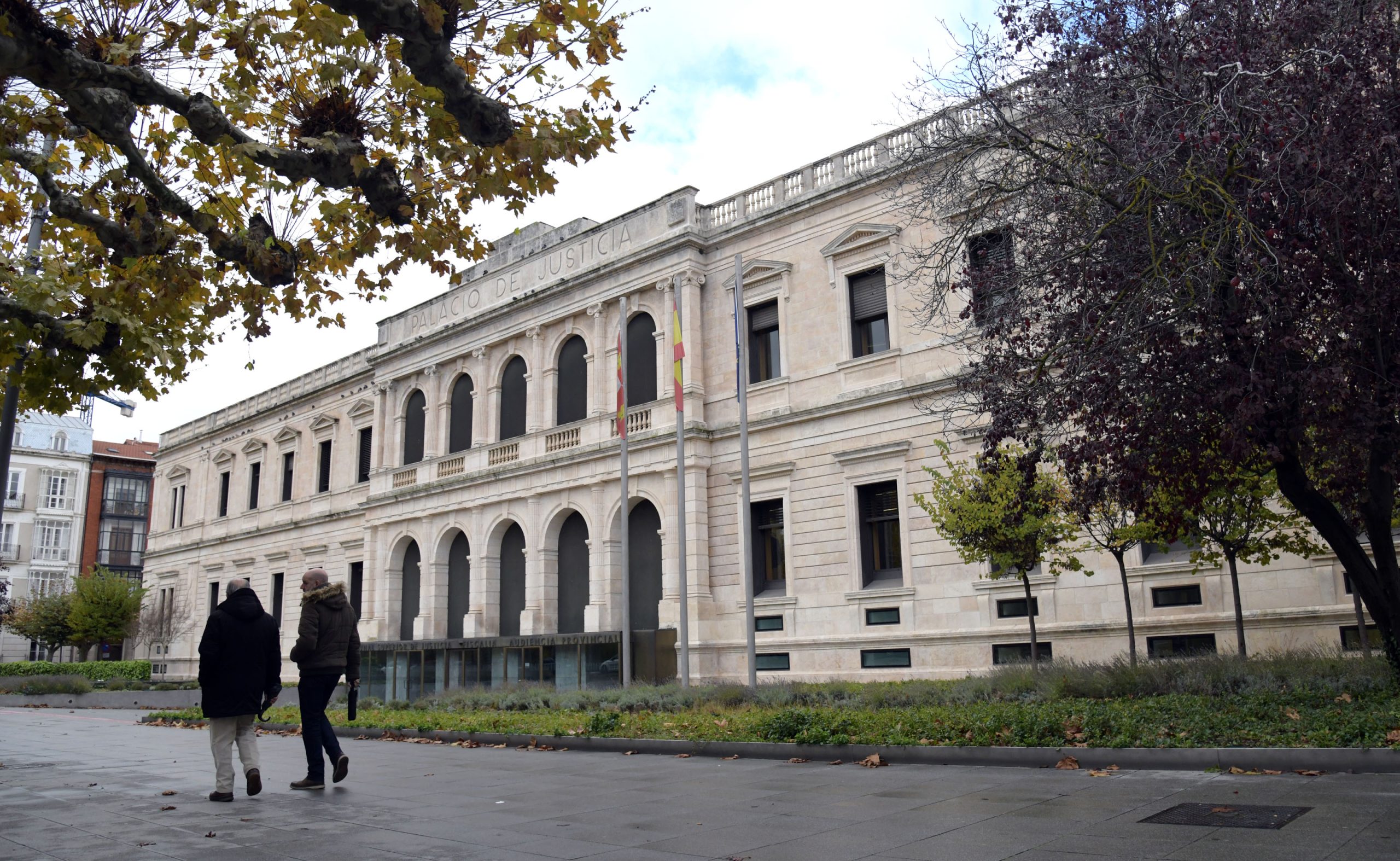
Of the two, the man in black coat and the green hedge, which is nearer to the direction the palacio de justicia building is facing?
the man in black coat

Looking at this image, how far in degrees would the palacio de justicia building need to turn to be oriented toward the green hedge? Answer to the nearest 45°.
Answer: approximately 90° to its right

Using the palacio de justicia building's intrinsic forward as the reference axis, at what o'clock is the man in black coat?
The man in black coat is roughly at 11 o'clock from the palacio de justicia building.

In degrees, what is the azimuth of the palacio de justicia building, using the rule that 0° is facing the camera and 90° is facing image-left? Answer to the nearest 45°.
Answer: approximately 45°

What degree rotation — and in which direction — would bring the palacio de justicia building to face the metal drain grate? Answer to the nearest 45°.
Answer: approximately 45° to its left

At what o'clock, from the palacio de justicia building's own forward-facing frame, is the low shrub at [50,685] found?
The low shrub is roughly at 2 o'clock from the palacio de justicia building.

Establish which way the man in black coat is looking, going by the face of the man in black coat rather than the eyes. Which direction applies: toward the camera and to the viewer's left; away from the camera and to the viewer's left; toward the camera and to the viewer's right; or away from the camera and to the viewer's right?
away from the camera and to the viewer's left
